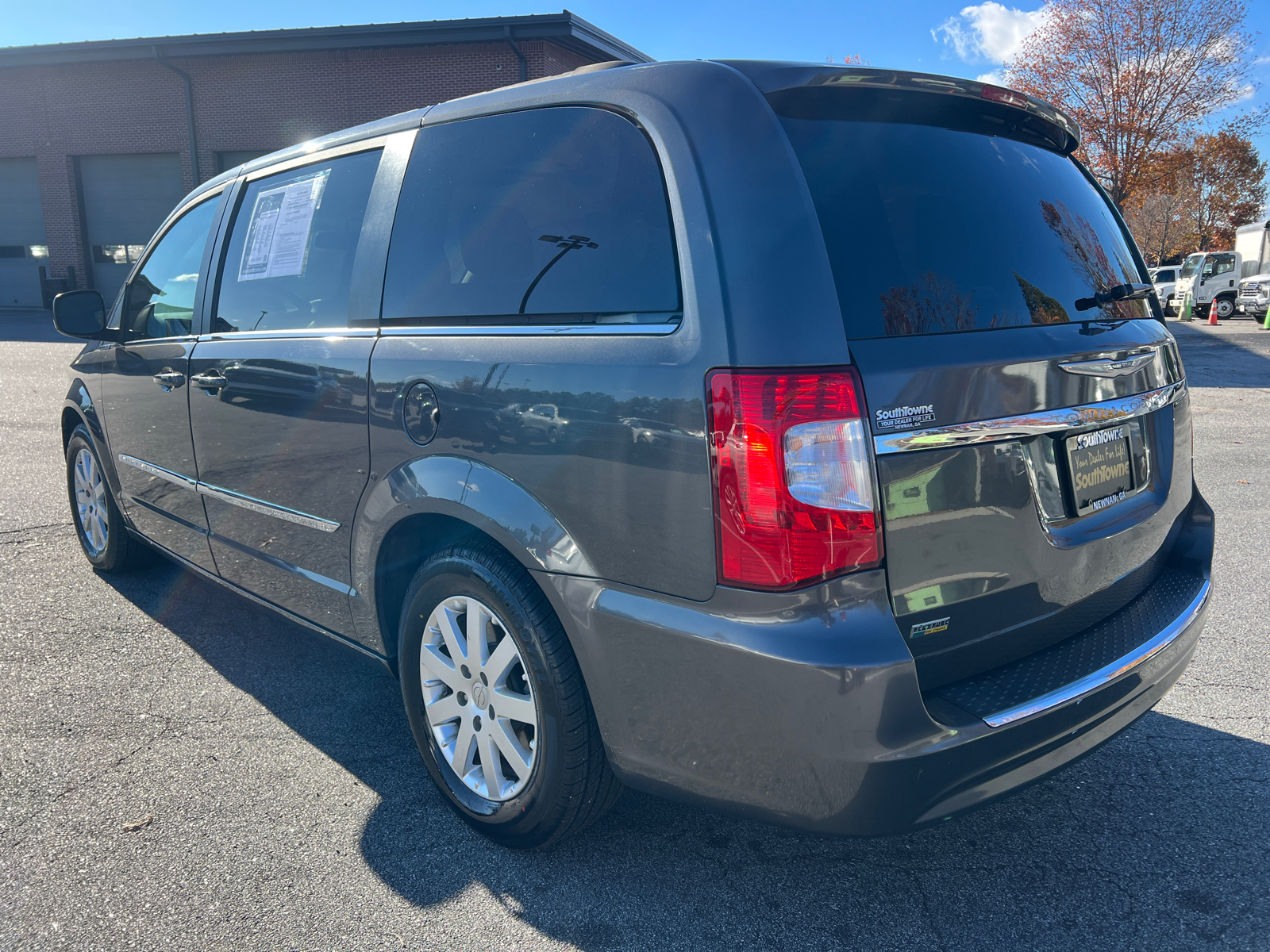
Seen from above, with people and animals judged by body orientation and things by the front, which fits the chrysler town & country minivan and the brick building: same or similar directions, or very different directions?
very different directions

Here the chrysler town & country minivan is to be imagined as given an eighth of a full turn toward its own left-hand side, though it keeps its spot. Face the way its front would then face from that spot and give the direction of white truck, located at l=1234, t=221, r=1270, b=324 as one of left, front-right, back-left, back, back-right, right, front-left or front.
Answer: back-right

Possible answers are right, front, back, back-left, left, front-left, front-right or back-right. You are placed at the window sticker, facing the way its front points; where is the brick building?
back-right

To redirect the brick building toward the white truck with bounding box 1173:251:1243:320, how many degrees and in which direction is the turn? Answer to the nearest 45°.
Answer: approximately 90° to its left

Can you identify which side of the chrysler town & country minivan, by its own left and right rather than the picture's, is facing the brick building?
front

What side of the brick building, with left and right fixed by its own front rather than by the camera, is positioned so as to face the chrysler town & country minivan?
front

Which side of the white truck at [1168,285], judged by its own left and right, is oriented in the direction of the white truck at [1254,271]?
left

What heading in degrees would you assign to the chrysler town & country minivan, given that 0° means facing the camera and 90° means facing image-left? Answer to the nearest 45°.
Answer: approximately 135°

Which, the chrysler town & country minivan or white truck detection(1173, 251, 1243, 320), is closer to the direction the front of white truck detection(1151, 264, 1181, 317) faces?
the chrysler town & country minivan

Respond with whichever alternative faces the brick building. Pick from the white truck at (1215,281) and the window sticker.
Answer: the white truck

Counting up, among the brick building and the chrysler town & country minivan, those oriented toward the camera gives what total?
1
